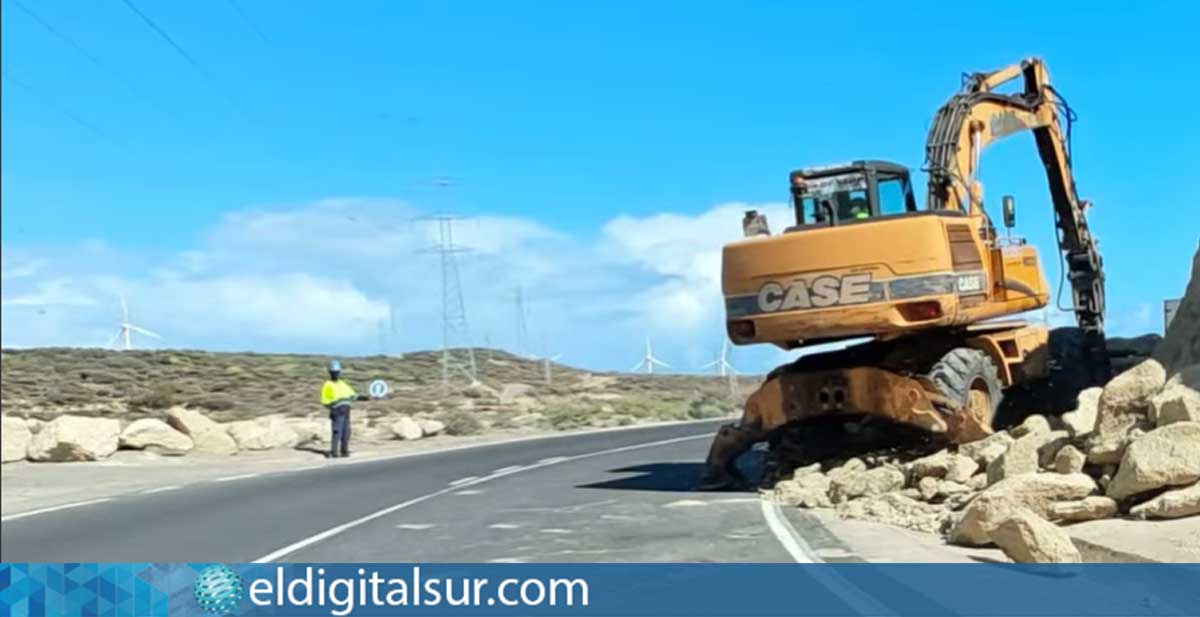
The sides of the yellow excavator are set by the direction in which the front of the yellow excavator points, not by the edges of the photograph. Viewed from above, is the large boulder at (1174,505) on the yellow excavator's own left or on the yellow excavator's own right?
on the yellow excavator's own right

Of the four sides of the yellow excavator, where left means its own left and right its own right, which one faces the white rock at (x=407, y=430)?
left

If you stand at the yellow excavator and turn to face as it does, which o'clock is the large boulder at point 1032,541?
The large boulder is roughly at 4 o'clock from the yellow excavator.

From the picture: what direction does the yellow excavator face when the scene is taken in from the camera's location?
facing away from the viewer and to the right of the viewer

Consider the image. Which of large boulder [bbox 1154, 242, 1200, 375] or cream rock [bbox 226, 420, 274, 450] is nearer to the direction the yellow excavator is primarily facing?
the large boulder

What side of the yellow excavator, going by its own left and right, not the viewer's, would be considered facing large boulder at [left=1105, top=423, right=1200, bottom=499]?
right

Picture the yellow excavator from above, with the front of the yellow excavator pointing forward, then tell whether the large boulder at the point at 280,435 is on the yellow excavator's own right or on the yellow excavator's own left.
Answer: on the yellow excavator's own left
